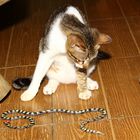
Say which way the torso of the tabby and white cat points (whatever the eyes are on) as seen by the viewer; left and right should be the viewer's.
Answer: facing the viewer
